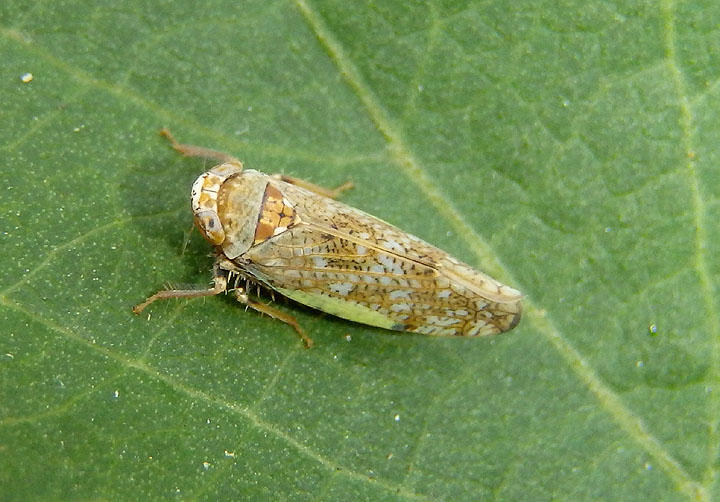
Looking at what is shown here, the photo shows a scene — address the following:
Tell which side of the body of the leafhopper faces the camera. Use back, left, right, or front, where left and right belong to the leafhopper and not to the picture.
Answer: left
